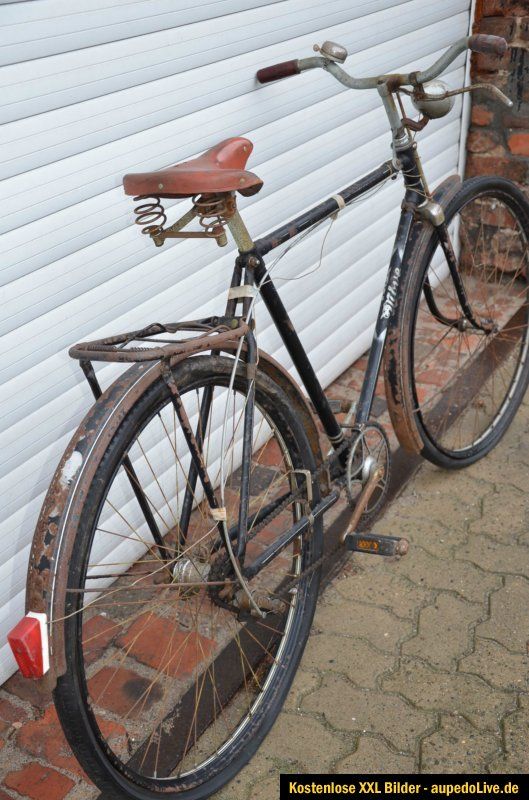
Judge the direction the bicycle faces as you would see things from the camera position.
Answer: facing away from the viewer and to the right of the viewer
